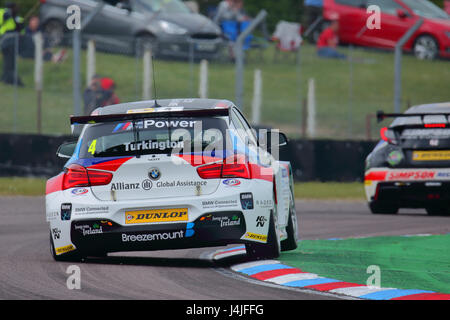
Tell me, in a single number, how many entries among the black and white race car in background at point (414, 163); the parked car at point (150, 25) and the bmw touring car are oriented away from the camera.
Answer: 2

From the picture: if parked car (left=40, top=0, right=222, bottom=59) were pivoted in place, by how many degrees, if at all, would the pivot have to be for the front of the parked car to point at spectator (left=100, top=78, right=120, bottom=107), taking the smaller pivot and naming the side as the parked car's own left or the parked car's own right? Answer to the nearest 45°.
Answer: approximately 45° to the parked car's own right

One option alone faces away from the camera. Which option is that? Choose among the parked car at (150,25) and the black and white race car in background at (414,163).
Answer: the black and white race car in background

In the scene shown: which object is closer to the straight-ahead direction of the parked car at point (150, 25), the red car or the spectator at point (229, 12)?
the red car

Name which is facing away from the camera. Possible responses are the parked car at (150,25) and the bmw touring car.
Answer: the bmw touring car

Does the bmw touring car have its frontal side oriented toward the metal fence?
yes

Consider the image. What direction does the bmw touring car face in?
away from the camera

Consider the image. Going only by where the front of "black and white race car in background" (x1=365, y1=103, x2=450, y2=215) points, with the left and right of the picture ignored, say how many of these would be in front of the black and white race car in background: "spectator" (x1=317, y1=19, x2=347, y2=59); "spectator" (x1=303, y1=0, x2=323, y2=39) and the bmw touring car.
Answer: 2

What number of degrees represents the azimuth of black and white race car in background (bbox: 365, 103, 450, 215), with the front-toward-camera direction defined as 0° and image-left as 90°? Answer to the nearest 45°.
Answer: approximately 180°

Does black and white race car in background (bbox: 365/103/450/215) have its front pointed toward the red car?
yes
